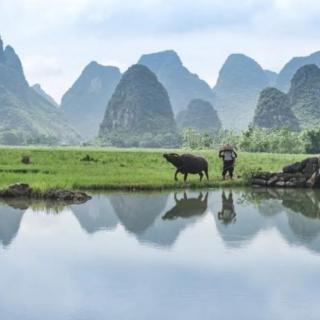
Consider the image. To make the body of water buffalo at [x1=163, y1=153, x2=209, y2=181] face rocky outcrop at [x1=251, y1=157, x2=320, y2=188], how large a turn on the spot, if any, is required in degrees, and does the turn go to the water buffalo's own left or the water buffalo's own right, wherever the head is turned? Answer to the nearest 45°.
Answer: approximately 180°

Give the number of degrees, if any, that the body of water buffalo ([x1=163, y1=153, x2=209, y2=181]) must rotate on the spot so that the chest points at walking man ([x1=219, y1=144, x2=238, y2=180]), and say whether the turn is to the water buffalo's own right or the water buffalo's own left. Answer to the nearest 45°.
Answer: approximately 135° to the water buffalo's own right

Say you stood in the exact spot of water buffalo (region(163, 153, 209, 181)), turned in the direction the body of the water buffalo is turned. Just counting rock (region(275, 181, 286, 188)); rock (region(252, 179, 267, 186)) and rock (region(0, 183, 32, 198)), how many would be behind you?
2

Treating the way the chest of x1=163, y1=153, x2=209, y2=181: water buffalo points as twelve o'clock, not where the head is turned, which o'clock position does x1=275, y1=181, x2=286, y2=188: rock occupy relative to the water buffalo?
The rock is roughly at 6 o'clock from the water buffalo.

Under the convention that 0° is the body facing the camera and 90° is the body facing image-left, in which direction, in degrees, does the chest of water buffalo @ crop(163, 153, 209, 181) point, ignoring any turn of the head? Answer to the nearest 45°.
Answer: approximately 90°

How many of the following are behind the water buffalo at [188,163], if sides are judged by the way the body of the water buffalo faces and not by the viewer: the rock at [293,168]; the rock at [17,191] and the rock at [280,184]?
2

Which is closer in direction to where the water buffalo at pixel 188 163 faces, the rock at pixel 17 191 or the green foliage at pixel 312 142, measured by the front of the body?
the rock

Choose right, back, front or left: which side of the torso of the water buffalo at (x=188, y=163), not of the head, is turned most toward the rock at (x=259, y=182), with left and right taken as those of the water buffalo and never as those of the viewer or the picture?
back

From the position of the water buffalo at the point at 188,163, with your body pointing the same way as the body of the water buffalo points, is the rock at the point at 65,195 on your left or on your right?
on your left

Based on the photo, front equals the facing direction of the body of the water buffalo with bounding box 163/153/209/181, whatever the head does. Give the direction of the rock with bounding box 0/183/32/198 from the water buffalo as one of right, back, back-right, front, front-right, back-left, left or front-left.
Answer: front-left

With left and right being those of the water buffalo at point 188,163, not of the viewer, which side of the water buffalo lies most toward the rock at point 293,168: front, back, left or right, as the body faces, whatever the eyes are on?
back
